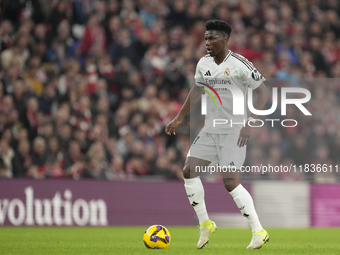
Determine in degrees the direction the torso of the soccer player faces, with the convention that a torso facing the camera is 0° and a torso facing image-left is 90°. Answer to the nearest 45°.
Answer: approximately 45°
